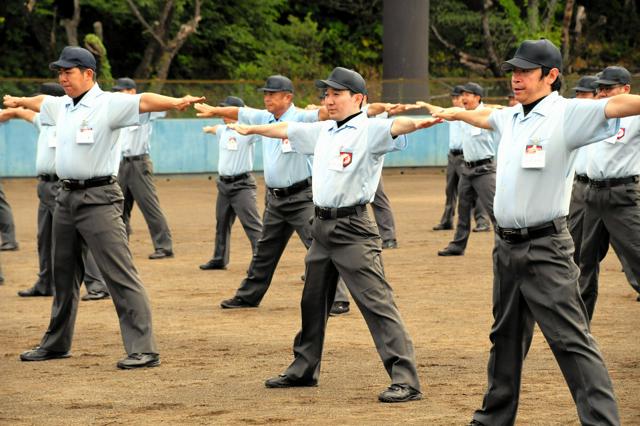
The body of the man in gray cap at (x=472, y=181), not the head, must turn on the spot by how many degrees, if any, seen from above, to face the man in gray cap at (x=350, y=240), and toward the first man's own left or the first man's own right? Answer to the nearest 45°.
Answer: approximately 45° to the first man's own left

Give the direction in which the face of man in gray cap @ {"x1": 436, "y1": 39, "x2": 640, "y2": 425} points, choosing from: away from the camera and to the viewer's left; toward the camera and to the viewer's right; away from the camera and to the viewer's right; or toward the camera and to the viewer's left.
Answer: toward the camera and to the viewer's left

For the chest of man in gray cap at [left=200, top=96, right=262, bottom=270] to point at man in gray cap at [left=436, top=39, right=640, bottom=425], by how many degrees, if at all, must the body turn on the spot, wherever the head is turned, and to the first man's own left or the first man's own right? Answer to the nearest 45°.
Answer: approximately 45° to the first man's own left

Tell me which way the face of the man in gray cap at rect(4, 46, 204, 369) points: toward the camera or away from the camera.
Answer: toward the camera

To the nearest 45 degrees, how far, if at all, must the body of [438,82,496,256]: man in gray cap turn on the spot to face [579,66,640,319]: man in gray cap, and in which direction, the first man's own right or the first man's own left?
approximately 45° to the first man's own left

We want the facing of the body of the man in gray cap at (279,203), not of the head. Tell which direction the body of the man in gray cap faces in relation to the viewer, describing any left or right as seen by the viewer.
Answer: facing the viewer and to the left of the viewer

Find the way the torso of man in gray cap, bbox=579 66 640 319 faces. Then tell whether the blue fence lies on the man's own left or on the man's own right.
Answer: on the man's own right

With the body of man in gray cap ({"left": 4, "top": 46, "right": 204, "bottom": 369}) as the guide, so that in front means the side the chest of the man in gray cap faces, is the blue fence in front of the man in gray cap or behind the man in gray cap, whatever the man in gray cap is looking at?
behind

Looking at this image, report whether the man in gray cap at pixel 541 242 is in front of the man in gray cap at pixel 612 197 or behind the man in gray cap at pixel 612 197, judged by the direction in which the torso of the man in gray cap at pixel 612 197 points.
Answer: in front

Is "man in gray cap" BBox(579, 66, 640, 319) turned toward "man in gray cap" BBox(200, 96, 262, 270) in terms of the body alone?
no

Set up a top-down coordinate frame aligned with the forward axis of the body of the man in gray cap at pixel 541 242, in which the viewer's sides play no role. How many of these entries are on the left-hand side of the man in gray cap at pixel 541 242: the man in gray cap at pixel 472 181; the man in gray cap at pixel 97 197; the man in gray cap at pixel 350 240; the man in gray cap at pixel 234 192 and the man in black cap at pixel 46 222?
0

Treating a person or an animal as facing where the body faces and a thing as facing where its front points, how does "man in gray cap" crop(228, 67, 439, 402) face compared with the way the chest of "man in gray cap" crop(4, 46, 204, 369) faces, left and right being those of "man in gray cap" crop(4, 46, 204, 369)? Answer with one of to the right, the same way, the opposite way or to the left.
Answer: the same way

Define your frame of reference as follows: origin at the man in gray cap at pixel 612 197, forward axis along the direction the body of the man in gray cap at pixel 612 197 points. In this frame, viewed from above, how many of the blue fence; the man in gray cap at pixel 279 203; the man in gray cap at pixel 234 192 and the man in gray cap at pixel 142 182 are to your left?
0

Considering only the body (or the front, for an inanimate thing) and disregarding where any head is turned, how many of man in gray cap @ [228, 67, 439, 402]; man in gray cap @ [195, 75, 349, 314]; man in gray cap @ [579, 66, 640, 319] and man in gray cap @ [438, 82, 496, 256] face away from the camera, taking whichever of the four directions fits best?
0

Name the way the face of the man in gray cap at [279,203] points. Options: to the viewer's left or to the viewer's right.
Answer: to the viewer's left

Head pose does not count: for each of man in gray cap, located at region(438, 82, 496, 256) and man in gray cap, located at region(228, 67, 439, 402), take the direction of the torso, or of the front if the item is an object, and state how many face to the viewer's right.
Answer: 0
